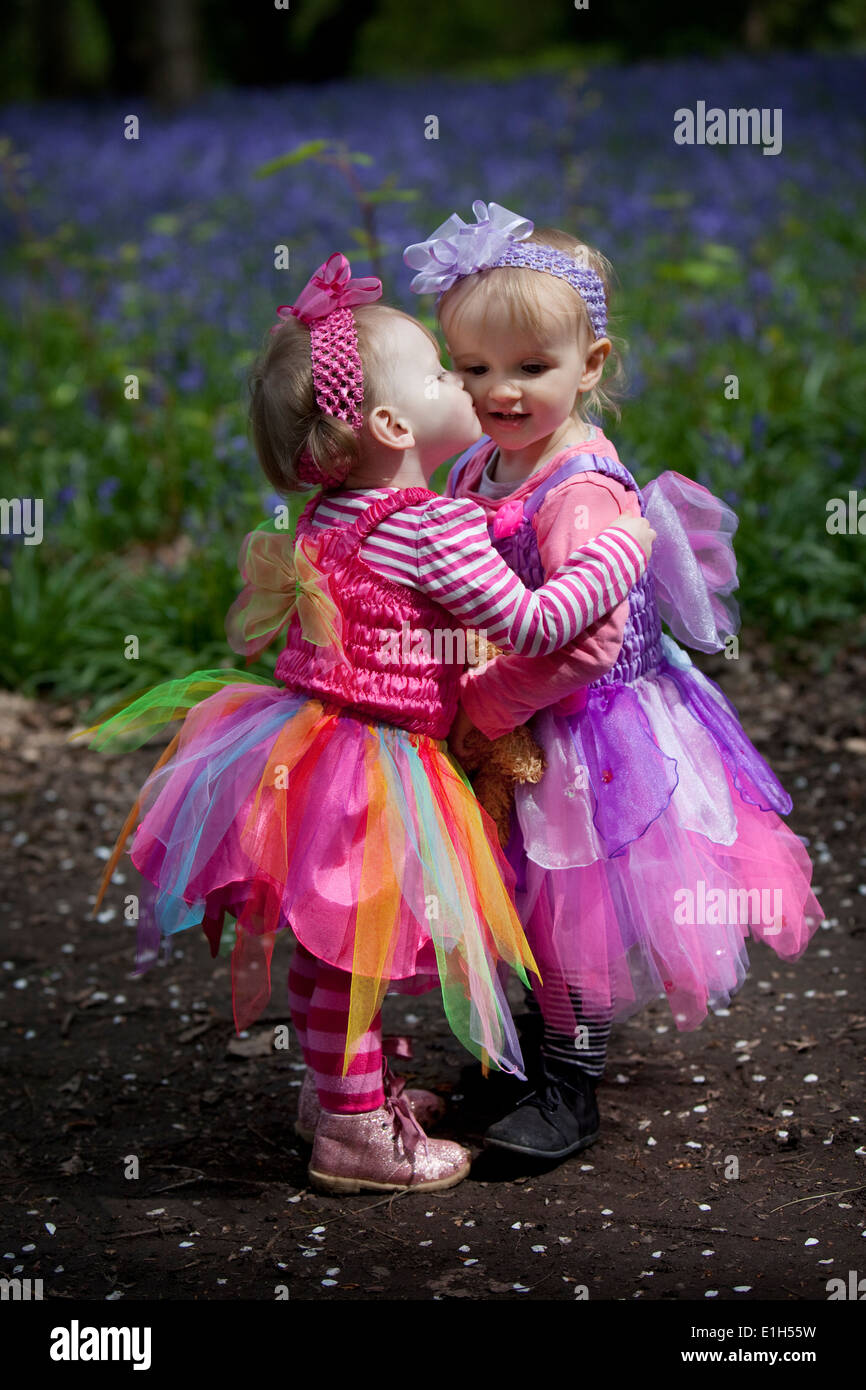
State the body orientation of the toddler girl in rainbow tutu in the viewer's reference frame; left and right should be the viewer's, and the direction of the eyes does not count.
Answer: facing to the right of the viewer

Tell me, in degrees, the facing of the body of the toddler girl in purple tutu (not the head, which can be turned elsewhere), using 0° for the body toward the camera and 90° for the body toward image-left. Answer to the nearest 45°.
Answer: approximately 45°

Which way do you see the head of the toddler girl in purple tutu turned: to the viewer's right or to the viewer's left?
to the viewer's left

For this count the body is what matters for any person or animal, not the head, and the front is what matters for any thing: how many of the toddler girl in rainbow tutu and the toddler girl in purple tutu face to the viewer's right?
1
